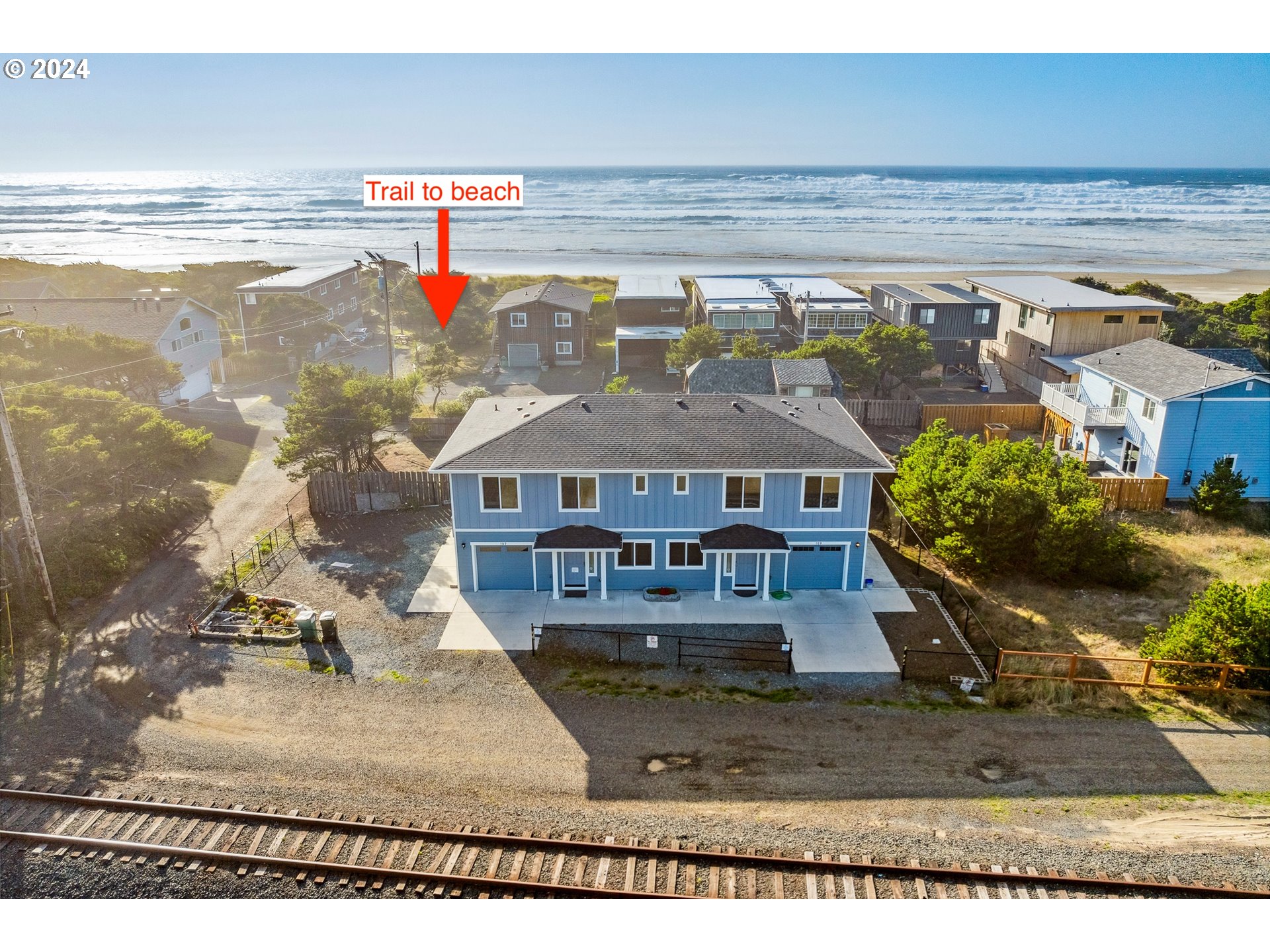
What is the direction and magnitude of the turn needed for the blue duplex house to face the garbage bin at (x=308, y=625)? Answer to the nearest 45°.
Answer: approximately 90° to its right

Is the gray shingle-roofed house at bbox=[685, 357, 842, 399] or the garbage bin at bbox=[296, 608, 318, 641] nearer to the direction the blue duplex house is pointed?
the garbage bin

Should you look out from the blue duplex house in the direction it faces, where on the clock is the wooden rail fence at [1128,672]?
The wooden rail fence is roughly at 10 o'clock from the blue duplex house.

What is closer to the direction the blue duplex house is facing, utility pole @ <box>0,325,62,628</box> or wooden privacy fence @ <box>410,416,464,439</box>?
the utility pole

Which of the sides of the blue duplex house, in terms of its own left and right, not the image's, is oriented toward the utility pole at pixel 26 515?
right

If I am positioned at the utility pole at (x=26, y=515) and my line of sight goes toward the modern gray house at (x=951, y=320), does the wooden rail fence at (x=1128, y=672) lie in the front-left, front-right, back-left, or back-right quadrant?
front-right

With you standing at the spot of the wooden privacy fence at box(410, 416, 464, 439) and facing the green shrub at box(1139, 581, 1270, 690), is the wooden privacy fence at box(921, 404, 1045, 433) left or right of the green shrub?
left

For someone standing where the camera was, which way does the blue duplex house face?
facing the viewer

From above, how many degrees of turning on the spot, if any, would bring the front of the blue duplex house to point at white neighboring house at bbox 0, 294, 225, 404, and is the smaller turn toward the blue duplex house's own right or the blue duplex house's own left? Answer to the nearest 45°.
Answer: approximately 135° to the blue duplex house's own right

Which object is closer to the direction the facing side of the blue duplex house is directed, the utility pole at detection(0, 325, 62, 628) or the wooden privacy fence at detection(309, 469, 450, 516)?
the utility pole

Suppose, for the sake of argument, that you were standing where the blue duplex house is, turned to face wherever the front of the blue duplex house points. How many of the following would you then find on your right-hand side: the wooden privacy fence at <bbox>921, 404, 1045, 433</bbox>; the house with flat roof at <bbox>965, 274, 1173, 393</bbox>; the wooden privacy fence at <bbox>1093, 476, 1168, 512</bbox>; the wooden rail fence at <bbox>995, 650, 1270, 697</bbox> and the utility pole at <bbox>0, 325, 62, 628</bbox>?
1

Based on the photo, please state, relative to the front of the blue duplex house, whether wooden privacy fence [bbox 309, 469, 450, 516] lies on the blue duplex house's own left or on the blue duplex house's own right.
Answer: on the blue duplex house's own right

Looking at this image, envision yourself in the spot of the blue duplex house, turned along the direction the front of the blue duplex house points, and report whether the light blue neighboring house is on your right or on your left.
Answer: on your left

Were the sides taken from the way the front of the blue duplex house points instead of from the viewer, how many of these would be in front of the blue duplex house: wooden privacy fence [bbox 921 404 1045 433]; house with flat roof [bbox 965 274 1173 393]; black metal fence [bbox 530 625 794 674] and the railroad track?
2

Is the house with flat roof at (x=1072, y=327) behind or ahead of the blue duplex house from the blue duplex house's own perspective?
behind
